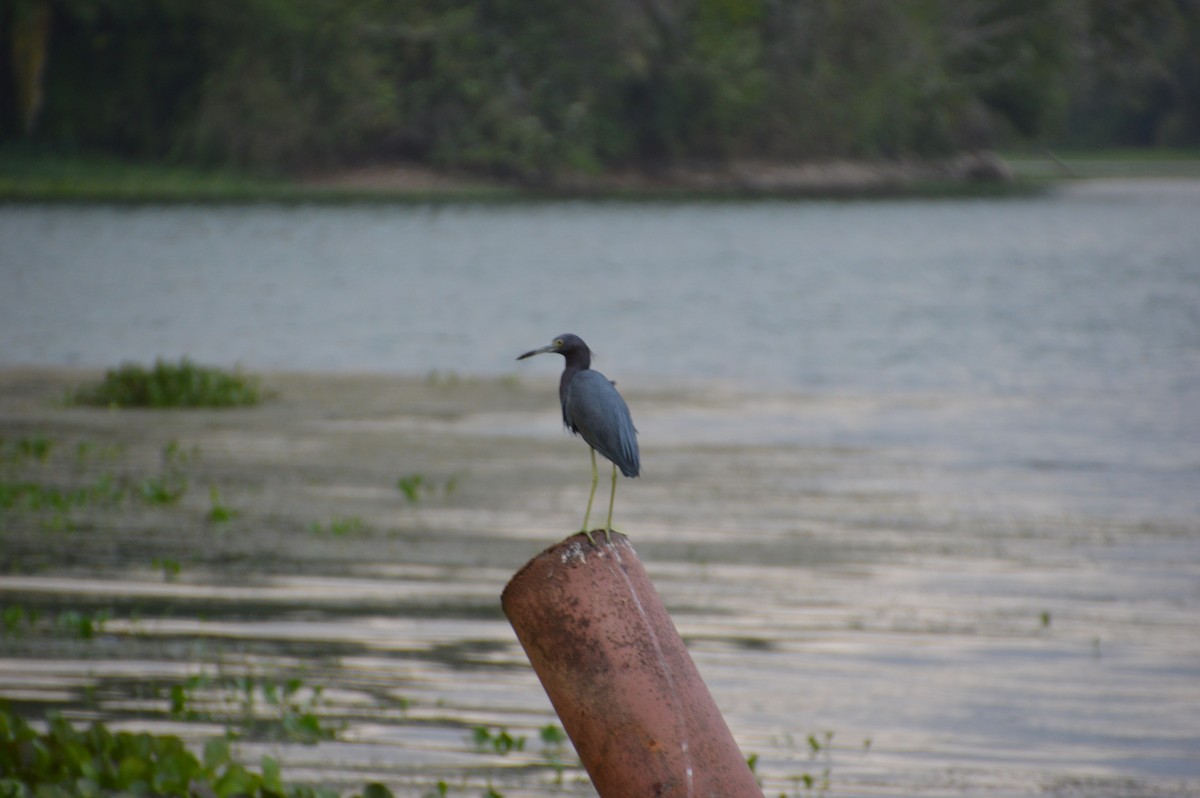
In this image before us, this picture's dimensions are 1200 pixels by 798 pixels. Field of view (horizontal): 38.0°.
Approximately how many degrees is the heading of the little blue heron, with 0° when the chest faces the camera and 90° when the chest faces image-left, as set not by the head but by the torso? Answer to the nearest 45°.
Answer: approximately 90°

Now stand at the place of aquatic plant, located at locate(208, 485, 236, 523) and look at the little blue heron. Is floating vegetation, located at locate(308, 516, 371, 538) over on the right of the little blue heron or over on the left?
left

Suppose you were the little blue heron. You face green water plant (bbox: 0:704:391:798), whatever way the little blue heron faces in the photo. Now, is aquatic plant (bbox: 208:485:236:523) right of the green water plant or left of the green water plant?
right

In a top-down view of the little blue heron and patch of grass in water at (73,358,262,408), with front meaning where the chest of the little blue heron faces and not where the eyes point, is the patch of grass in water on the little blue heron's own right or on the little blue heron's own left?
on the little blue heron's own right

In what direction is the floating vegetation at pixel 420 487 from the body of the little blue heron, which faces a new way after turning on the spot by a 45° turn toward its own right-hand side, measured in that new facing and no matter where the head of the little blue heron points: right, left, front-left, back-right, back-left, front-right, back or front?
front-right
